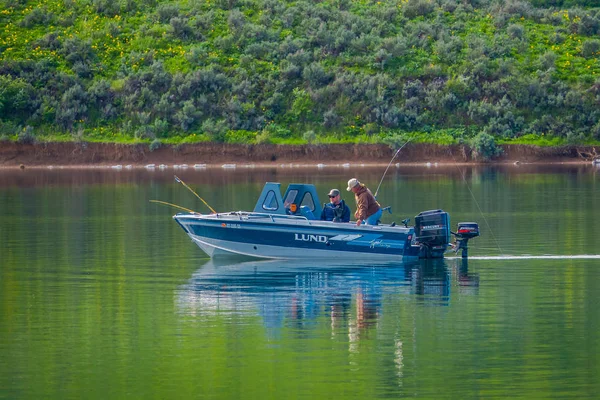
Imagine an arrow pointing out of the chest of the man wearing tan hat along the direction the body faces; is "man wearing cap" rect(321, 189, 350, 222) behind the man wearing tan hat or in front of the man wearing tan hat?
in front

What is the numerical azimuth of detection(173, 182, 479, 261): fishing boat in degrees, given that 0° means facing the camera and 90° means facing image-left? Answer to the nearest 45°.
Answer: approximately 90°

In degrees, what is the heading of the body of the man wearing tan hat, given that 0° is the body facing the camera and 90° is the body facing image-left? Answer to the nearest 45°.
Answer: approximately 90°
